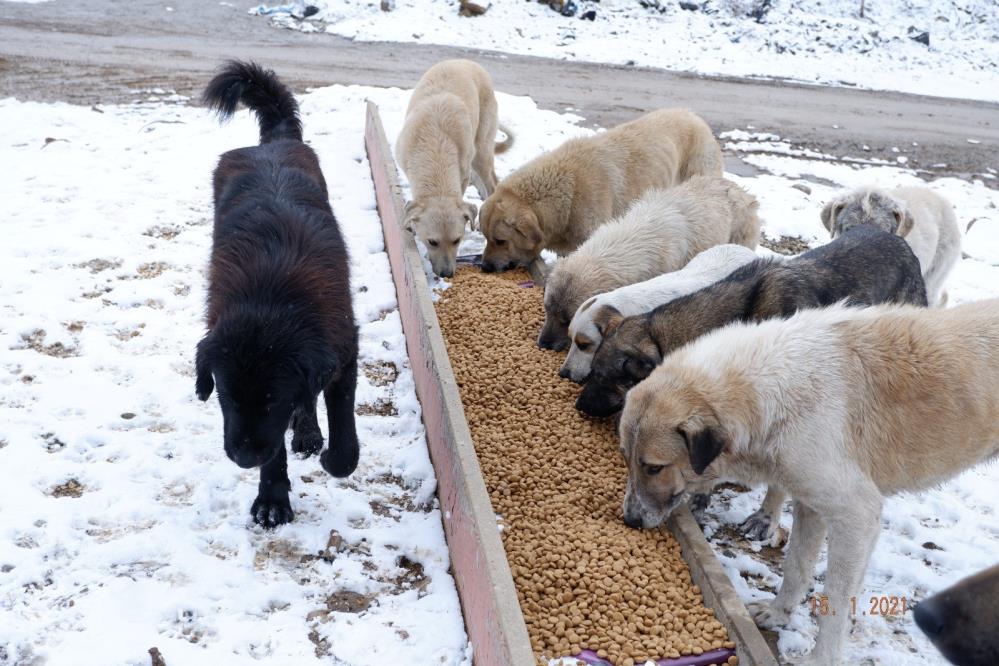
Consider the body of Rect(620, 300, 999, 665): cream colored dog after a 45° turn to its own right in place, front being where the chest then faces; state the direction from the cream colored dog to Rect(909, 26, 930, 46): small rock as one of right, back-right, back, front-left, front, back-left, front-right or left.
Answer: front-right

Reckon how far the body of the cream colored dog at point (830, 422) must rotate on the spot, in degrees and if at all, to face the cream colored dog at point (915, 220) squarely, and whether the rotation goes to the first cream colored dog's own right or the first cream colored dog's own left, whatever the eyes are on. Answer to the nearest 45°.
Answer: approximately 90° to the first cream colored dog's own right

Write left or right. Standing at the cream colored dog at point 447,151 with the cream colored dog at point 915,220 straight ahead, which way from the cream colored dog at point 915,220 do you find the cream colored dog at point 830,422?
right

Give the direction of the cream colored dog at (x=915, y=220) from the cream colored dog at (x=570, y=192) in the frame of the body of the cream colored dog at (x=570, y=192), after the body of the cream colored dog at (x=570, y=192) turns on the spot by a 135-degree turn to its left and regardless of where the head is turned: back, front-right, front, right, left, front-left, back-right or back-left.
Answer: front

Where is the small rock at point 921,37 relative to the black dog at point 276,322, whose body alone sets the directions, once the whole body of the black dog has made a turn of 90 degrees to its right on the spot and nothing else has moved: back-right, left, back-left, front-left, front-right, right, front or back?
back-right

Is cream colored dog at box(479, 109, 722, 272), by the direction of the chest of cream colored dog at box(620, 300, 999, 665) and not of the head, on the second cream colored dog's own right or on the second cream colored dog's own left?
on the second cream colored dog's own right

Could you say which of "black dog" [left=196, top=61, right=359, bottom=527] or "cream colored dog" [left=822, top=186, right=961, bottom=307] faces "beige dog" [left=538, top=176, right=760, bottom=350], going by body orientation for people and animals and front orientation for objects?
the cream colored dog

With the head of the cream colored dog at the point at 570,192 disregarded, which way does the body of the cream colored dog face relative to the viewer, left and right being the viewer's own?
facing the viewer and to the left of the viewer

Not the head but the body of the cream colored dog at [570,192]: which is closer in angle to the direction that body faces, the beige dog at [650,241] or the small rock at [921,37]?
the beige dog

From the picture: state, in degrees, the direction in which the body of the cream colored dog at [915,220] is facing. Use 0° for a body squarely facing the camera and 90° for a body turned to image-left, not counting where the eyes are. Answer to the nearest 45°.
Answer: approximately 45°

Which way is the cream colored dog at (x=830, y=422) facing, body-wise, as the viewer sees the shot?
to the viewer's left

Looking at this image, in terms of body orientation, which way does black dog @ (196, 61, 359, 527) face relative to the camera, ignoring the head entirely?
toward the camera
